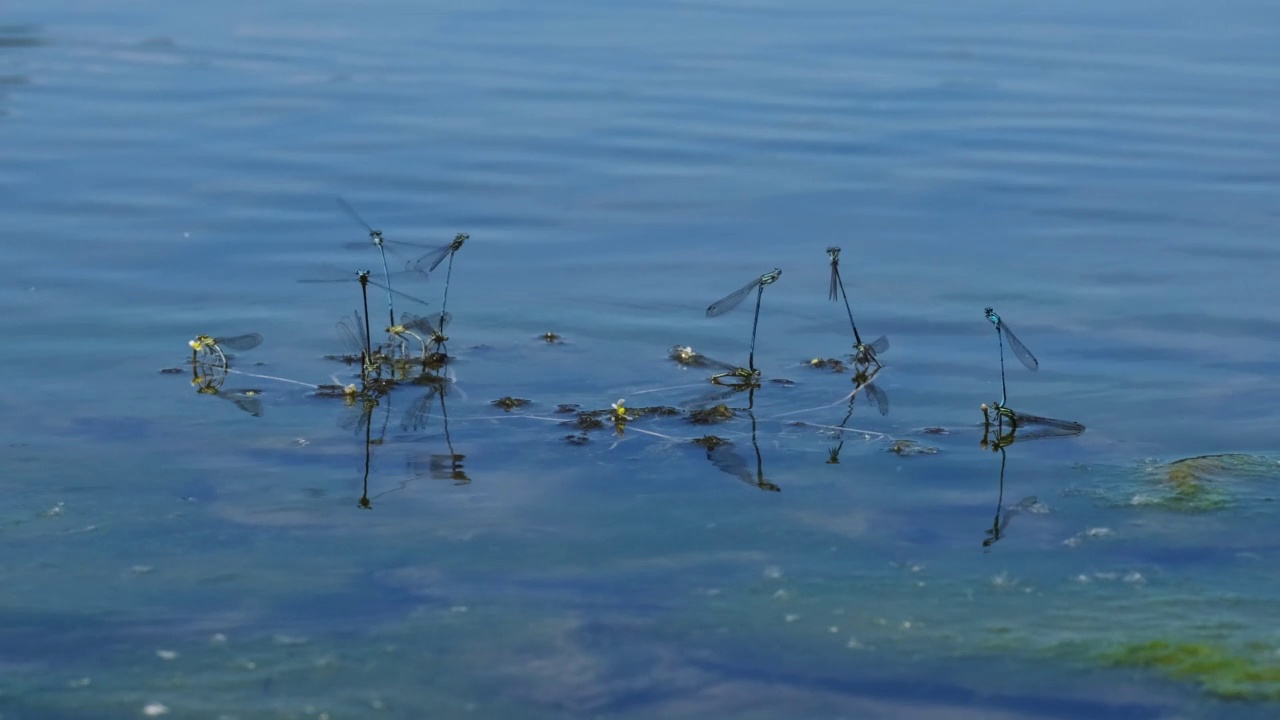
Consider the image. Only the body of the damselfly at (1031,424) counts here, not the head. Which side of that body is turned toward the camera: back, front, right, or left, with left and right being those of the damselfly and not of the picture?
left

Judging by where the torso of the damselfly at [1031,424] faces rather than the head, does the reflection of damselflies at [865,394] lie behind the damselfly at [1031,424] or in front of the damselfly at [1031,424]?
in front

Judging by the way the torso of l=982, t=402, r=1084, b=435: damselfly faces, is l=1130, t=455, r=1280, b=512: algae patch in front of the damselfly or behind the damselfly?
behind

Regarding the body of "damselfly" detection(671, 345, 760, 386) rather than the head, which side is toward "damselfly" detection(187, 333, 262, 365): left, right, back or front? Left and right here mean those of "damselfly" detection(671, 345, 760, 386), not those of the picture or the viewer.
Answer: back

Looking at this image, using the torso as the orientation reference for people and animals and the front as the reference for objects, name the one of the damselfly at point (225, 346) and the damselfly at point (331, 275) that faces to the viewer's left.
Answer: the damselfly at point (225, 346)

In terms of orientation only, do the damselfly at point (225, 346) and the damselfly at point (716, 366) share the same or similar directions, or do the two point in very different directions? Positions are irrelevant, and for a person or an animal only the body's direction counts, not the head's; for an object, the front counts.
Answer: very different directions

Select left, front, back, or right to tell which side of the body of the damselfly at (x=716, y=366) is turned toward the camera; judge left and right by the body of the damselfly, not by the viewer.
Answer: right

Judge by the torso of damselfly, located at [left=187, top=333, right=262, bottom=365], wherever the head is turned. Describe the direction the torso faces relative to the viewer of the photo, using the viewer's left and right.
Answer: facing to the left of the viewer

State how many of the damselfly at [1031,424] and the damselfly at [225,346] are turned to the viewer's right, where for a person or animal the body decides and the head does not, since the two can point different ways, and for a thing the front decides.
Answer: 0
